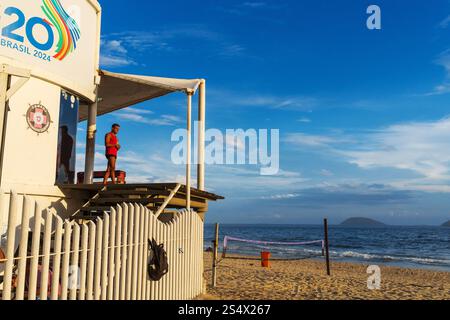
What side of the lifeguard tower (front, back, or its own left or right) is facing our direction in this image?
right

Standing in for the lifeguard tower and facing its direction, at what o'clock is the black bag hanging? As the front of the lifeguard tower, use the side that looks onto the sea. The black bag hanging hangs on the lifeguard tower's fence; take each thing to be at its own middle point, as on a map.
The black bag hanging is roughly at 2 o'clock from the lifeguard tower.
